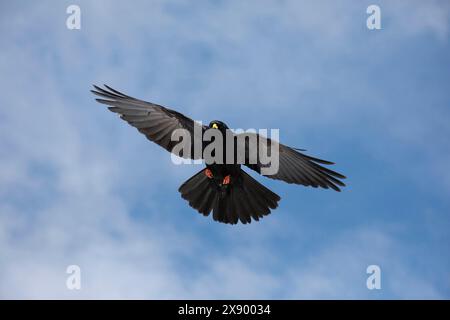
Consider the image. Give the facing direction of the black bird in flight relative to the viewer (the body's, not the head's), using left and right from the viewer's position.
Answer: facing the viewer
